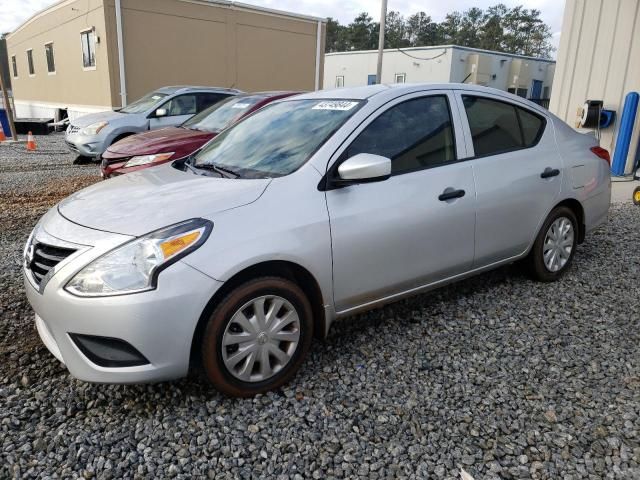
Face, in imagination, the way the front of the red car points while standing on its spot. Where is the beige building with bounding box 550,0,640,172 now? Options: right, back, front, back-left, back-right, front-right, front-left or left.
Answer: back-left

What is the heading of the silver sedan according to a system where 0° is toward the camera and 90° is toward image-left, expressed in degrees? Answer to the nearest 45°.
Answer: approximately 45°

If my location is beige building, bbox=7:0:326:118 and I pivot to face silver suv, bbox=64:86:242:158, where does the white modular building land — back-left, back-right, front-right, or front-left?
back-left

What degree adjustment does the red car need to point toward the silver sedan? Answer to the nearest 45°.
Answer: approximately 45° to its left

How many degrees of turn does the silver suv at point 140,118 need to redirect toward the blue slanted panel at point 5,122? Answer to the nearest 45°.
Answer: approximately 90° to its right

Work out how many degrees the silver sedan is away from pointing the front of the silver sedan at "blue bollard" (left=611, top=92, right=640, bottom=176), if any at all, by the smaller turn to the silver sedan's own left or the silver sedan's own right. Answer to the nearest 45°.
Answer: approximately 180°

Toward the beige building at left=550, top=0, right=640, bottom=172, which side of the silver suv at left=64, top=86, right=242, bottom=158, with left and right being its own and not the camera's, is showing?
left

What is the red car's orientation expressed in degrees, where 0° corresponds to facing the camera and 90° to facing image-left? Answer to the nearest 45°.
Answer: approximately 45°

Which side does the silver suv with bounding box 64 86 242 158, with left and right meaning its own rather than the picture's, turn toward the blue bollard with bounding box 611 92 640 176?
left
